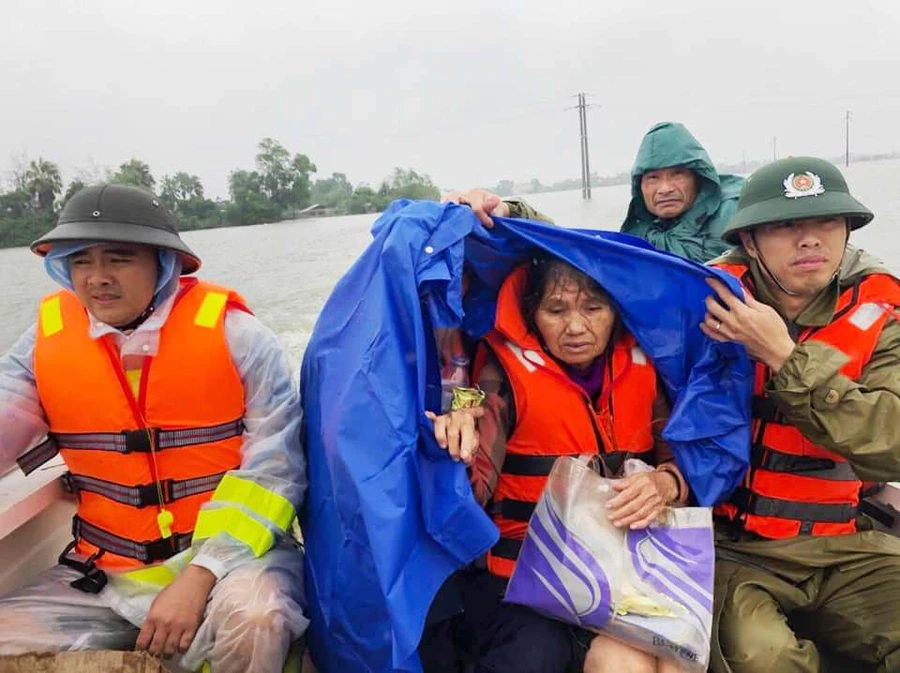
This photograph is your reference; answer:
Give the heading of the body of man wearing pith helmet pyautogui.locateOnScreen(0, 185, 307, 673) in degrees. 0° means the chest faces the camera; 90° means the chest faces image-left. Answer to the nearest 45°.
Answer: approximately 0°

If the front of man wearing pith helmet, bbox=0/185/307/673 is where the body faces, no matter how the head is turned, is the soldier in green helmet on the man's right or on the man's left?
on the man's left

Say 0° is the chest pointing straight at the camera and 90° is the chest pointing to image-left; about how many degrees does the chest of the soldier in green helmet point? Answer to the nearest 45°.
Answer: approximately 45°

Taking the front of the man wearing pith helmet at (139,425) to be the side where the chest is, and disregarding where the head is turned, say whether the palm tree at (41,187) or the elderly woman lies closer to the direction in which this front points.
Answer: the elderly woman

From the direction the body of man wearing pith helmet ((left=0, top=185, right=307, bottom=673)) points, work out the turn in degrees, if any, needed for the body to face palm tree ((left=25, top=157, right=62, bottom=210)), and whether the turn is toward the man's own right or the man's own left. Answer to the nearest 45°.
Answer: approximately 180°

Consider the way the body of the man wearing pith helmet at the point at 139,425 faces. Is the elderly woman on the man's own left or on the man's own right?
on the man's own left
